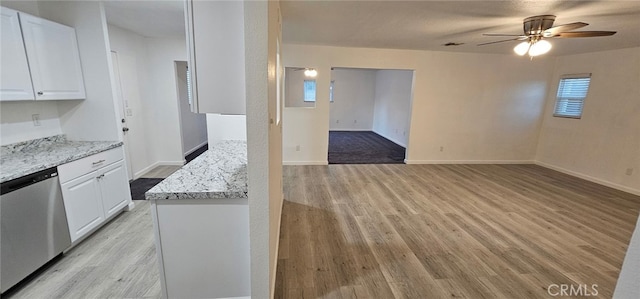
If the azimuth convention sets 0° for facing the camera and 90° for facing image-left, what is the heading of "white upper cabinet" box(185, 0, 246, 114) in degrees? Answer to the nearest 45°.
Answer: approximately 90°

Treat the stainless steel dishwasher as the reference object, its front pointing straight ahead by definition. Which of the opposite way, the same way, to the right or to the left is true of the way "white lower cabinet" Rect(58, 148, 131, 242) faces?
the same way

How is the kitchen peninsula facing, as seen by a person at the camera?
facing to the left of the viewer

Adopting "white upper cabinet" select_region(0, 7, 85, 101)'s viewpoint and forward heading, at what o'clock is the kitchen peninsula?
The kitchen peninsula is roughly at 1 o'clock from the white upper cabinet.

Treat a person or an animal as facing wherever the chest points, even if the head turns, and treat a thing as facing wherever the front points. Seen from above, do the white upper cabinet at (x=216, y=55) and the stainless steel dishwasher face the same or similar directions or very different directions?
very different directions

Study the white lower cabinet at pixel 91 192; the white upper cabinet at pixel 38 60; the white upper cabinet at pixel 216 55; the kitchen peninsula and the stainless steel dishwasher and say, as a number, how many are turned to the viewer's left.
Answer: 2

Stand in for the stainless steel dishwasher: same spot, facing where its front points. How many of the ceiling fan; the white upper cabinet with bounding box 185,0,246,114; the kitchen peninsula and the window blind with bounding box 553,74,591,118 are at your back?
0

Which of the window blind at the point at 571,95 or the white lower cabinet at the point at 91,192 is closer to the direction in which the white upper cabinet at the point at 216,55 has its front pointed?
the white lower cabinet

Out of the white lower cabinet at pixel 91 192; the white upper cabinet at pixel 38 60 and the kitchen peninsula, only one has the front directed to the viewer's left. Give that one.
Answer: the kitchen peninsula

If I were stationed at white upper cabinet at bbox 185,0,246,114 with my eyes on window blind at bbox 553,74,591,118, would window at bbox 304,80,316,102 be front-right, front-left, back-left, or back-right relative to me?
front-left

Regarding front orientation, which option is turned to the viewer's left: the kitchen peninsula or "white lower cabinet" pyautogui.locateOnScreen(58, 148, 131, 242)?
the kitchen peninsula

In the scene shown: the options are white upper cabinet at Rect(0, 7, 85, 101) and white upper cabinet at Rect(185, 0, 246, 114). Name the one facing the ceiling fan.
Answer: white upper cabinet at Rect(0, 7, 85, 101)

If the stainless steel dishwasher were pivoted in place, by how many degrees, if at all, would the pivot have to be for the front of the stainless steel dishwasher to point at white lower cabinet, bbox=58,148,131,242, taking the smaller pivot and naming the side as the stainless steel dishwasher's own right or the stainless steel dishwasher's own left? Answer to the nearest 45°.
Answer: approximately 90° to the stainless steel dishwasher's own left

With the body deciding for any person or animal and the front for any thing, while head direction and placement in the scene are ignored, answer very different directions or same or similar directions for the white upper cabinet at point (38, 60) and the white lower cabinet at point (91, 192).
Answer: same or similar directions

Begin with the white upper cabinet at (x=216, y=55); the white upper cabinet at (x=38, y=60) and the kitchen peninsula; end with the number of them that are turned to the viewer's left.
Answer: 2

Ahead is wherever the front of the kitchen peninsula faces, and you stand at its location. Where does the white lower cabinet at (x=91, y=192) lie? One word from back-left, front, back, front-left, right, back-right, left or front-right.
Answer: front-right

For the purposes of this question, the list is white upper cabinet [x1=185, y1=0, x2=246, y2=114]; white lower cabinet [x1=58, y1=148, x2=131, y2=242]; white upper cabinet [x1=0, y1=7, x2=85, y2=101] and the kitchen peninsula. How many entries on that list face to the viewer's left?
2

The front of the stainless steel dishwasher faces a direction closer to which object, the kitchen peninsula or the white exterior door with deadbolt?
the kitchen peninsula

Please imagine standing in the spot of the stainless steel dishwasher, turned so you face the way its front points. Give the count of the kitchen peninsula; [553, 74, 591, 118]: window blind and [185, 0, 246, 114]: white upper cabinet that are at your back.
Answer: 0
